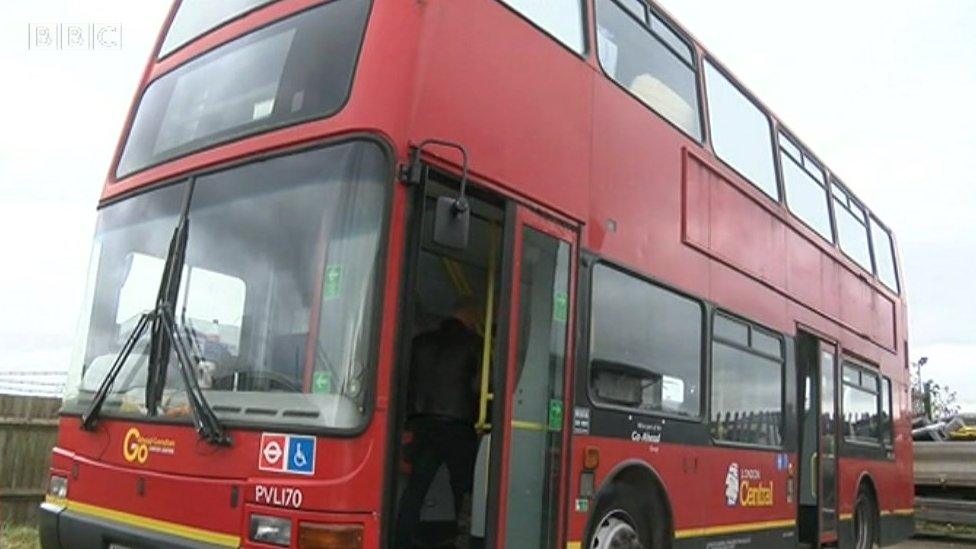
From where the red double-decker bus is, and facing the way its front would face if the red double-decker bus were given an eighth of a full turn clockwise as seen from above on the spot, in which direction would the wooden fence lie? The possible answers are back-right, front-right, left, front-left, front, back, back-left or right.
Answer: front-right
